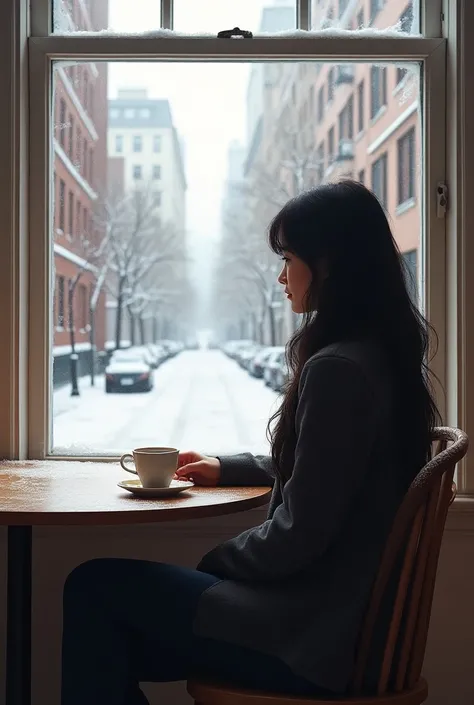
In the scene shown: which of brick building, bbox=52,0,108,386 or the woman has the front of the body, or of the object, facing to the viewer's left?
the woman

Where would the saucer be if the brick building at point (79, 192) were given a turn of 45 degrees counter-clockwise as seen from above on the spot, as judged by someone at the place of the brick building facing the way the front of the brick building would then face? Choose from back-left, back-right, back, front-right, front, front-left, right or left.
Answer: back-right

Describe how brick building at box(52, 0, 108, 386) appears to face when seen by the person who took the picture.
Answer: facing to the right of the viewer

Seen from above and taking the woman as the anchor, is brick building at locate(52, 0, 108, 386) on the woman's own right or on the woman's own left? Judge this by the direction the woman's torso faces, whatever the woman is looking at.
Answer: on the woman's own right

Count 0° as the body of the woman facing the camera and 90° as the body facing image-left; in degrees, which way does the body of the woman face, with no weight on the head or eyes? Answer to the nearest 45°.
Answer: approximately 90°

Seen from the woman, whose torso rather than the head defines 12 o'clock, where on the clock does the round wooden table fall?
The round wooden table is roughly at 1 o'clock from the woman.

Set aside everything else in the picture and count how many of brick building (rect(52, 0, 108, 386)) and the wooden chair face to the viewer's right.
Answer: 1

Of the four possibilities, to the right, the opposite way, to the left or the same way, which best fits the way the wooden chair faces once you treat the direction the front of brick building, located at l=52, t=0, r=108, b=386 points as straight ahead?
the opposite way

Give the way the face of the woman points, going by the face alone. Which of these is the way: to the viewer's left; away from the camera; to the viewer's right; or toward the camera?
to the viewer's left

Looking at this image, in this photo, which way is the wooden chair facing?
to the viewer's left
